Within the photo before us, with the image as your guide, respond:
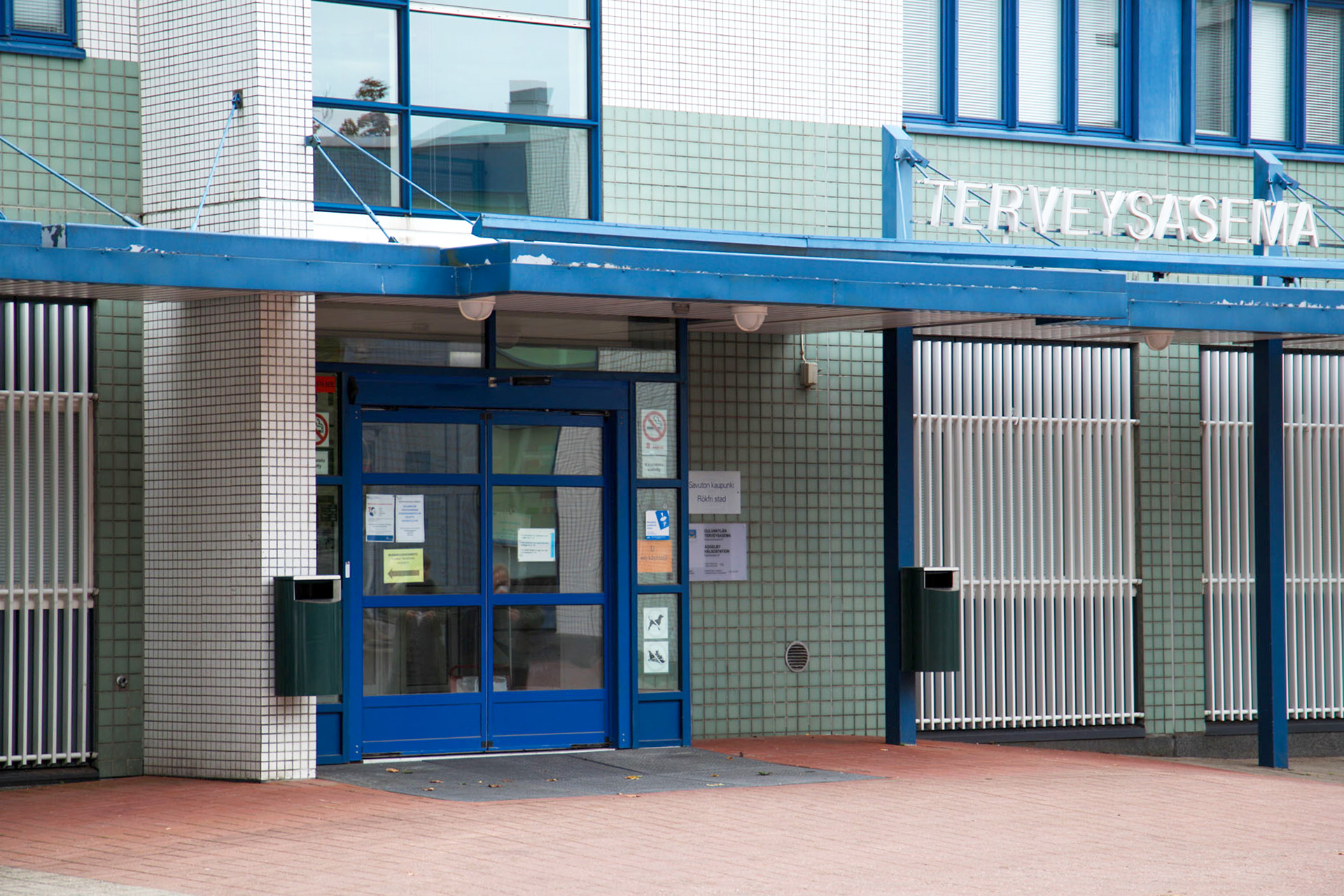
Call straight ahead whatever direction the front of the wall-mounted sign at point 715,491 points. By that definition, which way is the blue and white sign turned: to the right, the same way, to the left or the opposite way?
the same way

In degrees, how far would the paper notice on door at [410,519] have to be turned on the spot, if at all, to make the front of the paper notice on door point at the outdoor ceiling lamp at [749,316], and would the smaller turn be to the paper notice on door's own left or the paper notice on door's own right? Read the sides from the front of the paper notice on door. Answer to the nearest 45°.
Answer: approximately 90° to the paper notice on door's own left

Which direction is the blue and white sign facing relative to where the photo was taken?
toward the camera

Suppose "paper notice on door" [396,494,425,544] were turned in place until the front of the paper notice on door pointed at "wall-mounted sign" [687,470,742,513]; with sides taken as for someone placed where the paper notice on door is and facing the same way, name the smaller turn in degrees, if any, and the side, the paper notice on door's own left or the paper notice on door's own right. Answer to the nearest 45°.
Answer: approximately 135° to the paper notice on door's own left

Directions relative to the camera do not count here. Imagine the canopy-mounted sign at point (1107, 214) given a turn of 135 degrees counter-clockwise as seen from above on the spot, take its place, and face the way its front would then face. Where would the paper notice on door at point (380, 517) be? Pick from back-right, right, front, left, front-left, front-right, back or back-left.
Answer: back

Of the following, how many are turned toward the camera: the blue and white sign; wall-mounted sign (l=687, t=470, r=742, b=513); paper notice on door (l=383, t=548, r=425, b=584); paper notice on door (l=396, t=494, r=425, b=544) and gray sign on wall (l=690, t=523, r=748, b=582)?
5

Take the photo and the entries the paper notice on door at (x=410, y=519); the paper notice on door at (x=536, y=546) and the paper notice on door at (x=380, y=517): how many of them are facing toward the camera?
3

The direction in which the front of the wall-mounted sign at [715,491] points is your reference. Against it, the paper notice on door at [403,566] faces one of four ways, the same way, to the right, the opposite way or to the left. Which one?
the same way

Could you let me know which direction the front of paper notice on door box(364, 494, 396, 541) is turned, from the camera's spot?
facing the viewer

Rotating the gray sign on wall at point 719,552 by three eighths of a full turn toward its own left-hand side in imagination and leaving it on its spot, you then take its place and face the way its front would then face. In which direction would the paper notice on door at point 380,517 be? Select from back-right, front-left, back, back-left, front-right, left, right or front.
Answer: back

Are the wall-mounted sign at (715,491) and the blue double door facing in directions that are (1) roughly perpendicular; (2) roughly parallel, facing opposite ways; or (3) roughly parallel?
roughly parallel

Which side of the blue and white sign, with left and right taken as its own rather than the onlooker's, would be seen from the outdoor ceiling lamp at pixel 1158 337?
left

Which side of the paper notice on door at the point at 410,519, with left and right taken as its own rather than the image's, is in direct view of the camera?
front

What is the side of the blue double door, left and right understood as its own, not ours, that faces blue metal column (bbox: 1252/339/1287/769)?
left

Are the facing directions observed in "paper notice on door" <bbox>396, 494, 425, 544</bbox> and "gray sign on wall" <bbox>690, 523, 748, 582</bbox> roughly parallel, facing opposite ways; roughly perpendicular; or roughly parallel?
roughly parallel

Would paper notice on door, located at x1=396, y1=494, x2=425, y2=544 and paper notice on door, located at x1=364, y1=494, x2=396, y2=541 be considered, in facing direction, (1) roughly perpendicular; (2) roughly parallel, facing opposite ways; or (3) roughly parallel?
roughly parallel

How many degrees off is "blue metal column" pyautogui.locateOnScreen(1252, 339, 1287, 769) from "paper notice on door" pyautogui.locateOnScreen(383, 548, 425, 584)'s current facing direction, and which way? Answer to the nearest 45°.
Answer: approximately 90° to its left

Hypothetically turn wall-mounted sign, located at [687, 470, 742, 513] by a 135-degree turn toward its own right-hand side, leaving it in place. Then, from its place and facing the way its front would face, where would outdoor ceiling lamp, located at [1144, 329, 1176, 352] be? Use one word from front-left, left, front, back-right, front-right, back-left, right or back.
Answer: back-right
